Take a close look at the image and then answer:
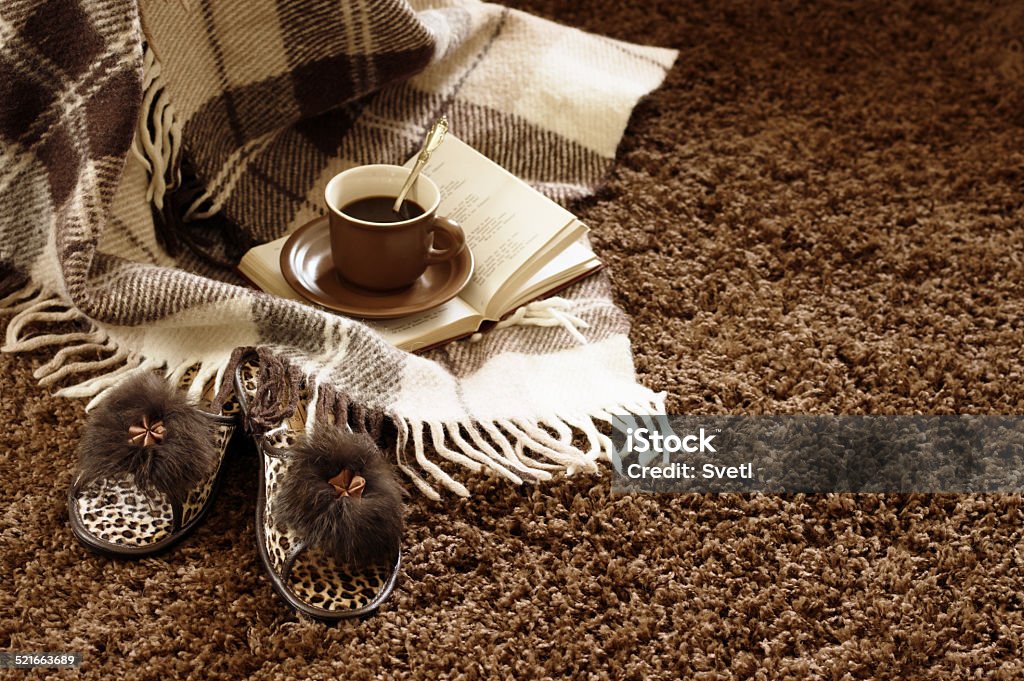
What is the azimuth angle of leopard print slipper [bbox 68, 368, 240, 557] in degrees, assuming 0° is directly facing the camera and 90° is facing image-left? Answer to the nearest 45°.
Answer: approximately 45°
